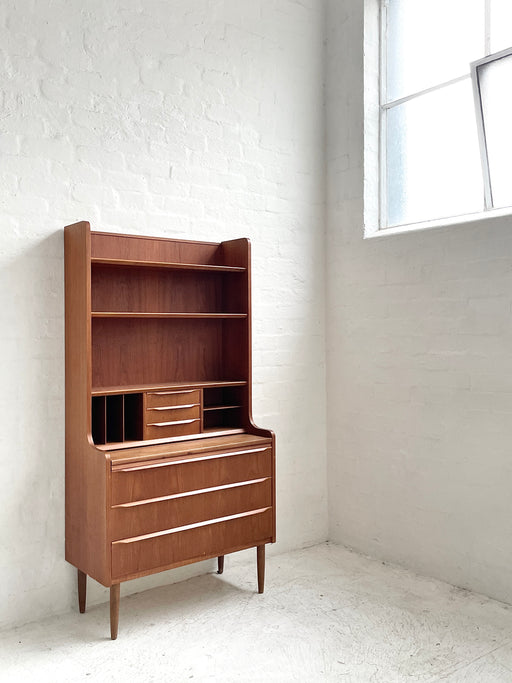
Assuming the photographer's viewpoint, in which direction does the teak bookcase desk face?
facing the viewer and to the right of the viewer
